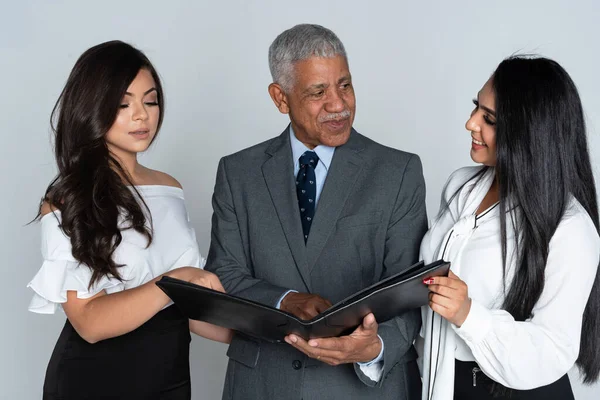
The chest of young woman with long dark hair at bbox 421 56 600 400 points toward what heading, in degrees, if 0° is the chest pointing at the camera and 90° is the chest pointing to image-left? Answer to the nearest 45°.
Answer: approximately 45°

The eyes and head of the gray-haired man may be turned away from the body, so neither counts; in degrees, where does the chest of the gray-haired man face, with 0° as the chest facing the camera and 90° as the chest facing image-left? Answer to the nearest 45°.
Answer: approximately 0°

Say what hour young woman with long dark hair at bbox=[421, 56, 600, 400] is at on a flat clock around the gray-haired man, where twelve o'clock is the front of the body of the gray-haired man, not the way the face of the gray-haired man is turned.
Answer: The young woman with long dark hair is roughly at 10 o'clock from the gray-haired man.

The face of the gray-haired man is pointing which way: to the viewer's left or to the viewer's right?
to the viewer's right

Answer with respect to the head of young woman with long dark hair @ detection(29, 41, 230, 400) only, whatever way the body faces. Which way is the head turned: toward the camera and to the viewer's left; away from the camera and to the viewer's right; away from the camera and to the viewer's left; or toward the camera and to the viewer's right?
toward the camera and to the viewer's right

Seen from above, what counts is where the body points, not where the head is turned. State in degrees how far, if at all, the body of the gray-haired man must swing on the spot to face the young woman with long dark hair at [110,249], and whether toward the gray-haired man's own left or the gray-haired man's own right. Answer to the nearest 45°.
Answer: approximately 90° to the gray-haired man's own right

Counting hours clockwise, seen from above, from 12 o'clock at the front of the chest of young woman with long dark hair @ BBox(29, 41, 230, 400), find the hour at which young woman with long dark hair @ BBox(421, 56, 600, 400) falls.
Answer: young woman with long dark hair @ BBox(421, 56, 600, 400) is roughly at 11 o'clock from young woman with long dark hair @ BBox(29, 41, 230, 400).

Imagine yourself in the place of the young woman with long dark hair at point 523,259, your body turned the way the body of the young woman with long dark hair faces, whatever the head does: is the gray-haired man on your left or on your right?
on your right
